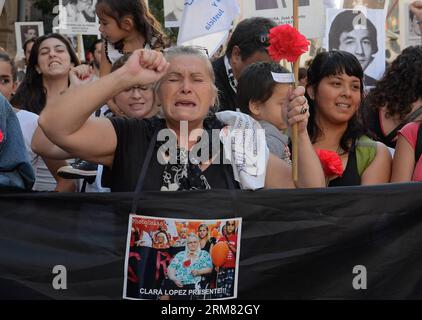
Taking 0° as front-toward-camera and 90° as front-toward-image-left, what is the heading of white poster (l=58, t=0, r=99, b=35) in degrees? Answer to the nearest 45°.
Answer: approximately 0°

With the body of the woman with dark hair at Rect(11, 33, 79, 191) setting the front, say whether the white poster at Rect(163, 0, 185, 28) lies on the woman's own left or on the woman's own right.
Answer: on the woman's own left

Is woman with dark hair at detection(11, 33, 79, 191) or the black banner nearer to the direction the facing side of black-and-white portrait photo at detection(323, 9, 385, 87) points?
the black banner

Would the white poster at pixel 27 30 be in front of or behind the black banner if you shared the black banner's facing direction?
behind
